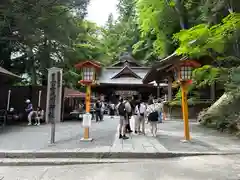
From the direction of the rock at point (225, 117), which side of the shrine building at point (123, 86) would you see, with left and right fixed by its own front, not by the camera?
front

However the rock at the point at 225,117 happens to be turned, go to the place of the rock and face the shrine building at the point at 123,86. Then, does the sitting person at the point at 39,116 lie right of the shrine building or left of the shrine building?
left

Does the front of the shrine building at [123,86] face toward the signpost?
yes

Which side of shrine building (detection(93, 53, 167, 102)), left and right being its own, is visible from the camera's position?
front

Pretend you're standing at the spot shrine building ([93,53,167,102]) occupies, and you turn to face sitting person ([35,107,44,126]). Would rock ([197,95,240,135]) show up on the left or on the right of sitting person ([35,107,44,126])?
left

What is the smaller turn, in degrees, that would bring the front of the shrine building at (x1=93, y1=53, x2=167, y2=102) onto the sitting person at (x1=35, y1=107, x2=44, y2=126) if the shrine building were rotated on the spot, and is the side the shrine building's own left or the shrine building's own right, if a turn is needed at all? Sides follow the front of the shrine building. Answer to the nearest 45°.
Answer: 0° — it already faces them
